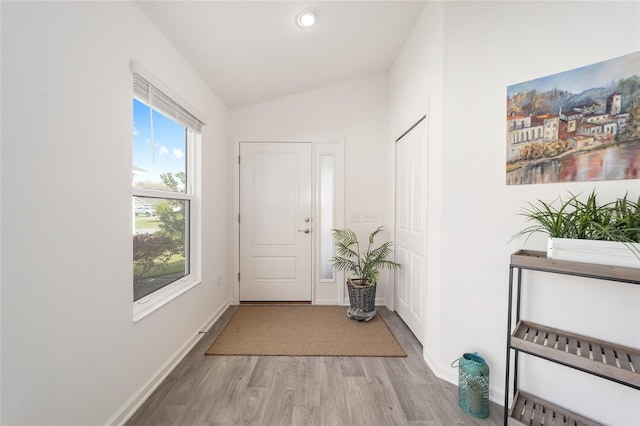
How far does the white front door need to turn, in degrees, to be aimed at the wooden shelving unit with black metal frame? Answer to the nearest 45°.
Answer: approximately 45° to its left

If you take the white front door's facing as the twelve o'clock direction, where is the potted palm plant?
The potted palm plant is roughly at 10 o'clock from the white front door.

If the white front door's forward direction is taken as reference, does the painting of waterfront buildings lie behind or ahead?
ahead

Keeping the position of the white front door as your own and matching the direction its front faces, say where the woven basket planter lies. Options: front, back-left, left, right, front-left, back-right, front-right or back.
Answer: front-left

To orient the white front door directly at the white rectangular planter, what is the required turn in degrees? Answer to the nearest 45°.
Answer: approximately 45° to its left

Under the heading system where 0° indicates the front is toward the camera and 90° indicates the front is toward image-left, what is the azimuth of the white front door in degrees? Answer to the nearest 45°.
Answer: approximately 0°

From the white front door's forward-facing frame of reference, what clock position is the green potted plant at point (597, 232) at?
The green potted plant is roughly at 11 o'clock from the white front door.

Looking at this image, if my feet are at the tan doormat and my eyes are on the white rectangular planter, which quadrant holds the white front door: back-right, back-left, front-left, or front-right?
back-left
